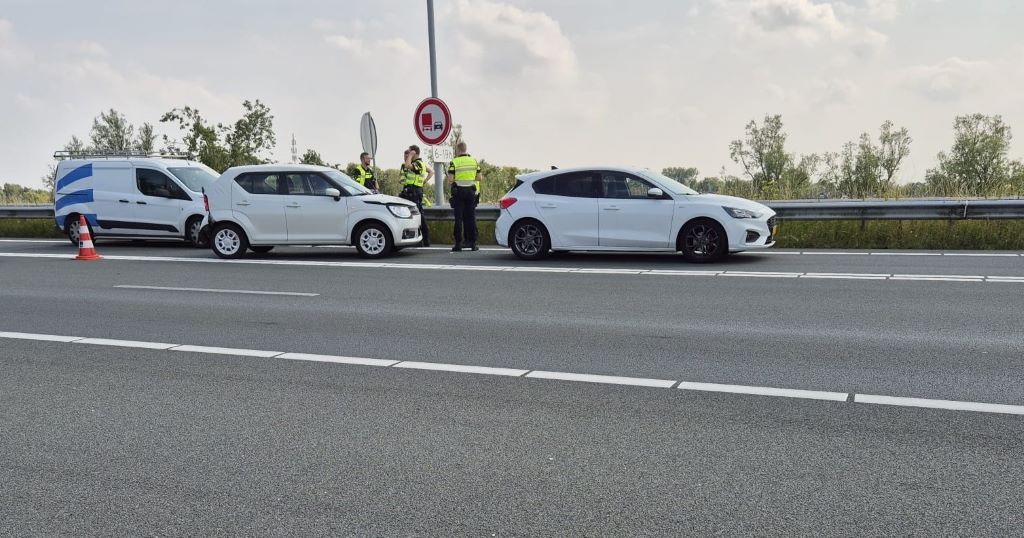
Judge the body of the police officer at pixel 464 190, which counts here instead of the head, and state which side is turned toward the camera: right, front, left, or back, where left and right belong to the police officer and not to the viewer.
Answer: back

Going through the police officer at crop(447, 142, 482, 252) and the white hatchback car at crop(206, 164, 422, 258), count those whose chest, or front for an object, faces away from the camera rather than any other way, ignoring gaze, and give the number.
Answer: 1

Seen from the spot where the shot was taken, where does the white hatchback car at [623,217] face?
facing to the right of the viewer

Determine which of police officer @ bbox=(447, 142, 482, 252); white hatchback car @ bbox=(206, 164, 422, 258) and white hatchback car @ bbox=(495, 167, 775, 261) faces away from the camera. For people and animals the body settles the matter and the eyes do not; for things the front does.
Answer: the police officer

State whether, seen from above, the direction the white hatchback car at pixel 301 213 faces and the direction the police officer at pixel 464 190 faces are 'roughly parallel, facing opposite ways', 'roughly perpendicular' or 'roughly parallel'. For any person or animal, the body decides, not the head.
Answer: roughly perpendicular

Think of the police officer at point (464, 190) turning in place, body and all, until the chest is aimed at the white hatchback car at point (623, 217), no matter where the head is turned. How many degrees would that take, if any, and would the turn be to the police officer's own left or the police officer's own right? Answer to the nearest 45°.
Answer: approximately 135° to the police officer's own right

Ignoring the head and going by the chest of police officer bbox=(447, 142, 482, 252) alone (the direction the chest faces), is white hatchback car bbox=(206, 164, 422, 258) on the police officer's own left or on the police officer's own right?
on the police officer's own left

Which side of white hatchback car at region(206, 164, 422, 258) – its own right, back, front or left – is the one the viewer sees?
right

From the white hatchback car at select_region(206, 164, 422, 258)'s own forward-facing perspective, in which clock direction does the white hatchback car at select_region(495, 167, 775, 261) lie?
the white hatchback car at select_region(495, 167, 775, 261) is roughly at 1 o'clock from the white hatchback car at select_region(206, 164, 422, 258).

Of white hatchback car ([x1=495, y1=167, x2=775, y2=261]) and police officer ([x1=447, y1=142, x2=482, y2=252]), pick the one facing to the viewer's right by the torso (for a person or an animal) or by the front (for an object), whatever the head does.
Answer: the white hatchback car

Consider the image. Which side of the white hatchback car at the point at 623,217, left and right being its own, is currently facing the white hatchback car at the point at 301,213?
back

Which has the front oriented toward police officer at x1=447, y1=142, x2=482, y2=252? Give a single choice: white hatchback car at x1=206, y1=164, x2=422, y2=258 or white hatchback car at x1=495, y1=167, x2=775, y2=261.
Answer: white hatchback car at x1=206, y1=164, x2=422, y2=258

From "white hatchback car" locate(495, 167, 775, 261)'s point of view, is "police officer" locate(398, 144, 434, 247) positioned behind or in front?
behind

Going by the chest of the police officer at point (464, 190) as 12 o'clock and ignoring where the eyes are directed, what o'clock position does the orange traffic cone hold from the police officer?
The orange traffic cone is roughly at 9 o'clock from the police officer.
